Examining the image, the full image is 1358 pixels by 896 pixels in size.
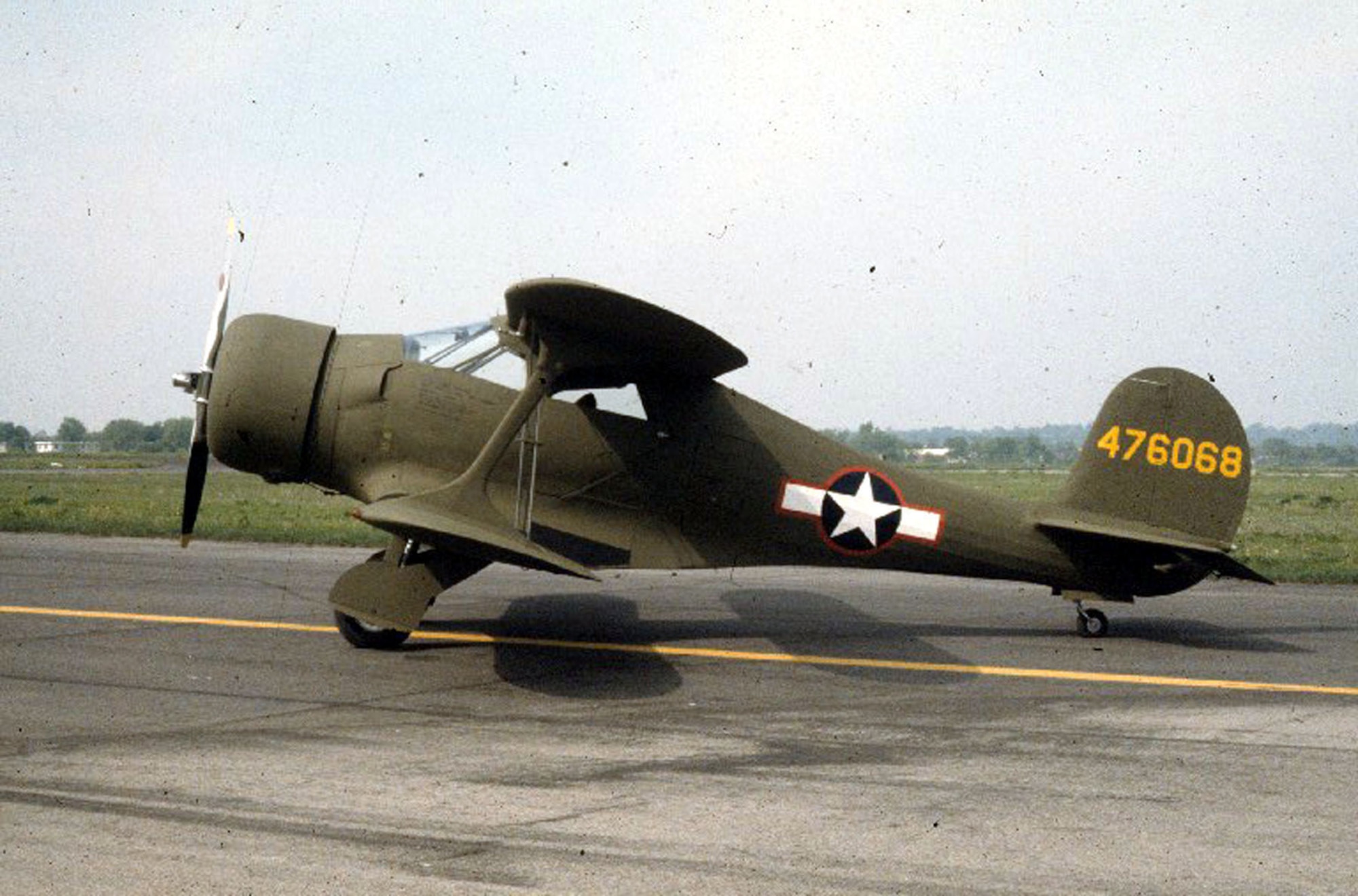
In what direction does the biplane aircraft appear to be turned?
to the viewer's left
